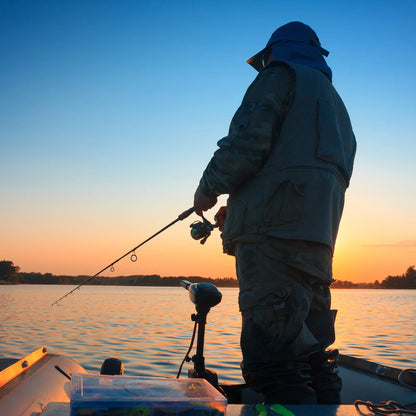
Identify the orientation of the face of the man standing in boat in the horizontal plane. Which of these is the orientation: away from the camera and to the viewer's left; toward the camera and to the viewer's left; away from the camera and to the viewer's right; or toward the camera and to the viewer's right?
away from the camera and to the viewer's left

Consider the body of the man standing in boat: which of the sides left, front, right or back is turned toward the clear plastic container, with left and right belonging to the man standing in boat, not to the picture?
left

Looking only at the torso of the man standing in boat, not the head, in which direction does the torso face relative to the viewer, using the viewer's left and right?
facing away from the viewer and to the left of the viewer

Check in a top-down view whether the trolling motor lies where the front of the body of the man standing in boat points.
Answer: yes
